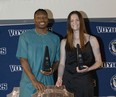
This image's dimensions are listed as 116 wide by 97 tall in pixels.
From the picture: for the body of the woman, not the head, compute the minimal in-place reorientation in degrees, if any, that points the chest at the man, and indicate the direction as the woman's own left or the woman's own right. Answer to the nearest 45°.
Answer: approximately 90° to the woman's own right

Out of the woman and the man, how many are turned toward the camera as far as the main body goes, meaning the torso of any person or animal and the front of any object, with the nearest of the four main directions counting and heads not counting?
2

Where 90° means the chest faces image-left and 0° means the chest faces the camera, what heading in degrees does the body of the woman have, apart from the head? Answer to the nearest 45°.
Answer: approximately 0°

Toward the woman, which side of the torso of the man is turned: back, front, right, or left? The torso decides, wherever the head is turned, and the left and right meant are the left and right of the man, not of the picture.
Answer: left
